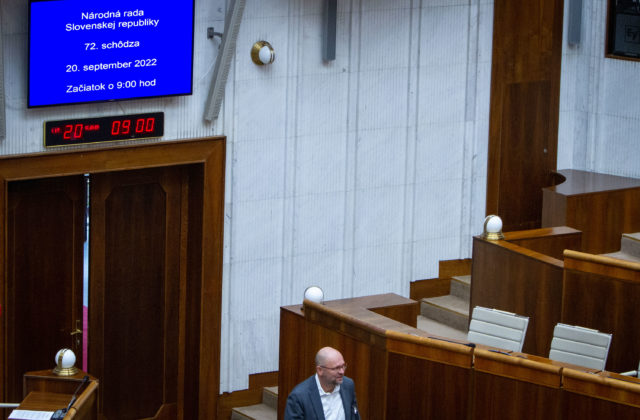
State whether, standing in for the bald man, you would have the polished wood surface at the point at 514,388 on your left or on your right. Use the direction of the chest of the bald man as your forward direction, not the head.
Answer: on your left

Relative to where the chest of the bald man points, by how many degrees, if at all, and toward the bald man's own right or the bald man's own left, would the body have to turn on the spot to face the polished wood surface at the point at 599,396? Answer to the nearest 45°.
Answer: approximately 45° to the bald man's own left

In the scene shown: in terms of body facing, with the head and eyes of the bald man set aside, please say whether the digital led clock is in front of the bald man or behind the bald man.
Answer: behind

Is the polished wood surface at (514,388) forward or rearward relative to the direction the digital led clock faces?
forward

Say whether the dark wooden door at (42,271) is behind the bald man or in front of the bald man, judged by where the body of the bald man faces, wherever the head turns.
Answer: behind

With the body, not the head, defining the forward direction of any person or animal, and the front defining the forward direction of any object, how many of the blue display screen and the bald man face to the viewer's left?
0

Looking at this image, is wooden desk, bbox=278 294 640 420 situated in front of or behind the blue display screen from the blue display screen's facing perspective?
in front

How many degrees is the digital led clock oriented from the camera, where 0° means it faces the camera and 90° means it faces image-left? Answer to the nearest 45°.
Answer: approximately 315°
